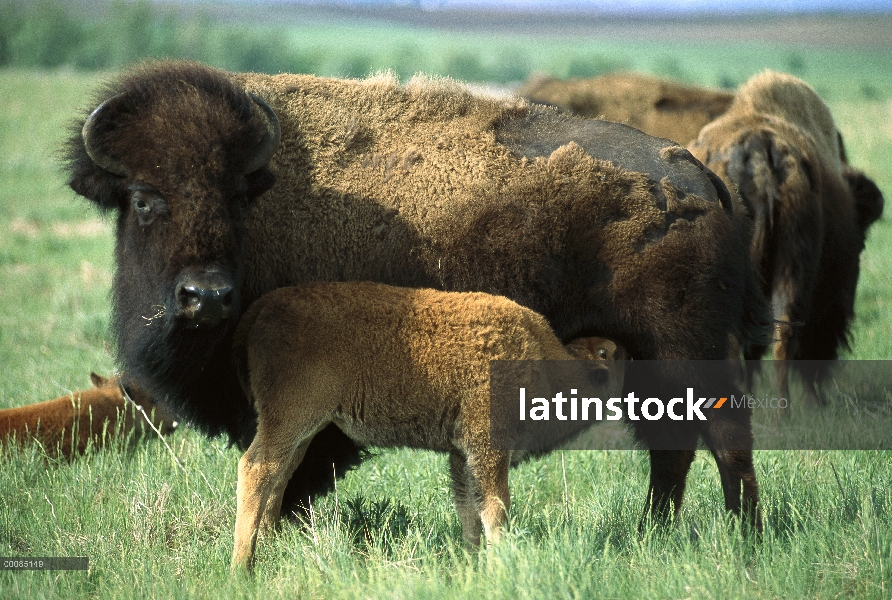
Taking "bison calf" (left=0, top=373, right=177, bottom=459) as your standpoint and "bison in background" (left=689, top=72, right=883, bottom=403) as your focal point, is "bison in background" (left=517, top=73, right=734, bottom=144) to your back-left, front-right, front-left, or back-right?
front-left

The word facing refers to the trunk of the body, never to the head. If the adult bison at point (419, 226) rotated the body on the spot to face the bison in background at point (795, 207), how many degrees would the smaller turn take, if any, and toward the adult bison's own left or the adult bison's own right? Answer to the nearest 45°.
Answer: approximately 135° to the adult bison's own right

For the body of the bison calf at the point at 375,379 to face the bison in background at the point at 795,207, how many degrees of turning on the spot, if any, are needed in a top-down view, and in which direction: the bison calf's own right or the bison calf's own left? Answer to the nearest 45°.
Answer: approximately 45° to the bison calf's own left

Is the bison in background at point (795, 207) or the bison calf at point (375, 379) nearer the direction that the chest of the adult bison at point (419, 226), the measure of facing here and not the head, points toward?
the bison calf

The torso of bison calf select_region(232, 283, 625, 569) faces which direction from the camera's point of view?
to the viewer's right

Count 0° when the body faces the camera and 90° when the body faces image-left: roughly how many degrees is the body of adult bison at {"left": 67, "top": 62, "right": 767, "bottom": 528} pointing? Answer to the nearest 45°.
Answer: approximately 90°

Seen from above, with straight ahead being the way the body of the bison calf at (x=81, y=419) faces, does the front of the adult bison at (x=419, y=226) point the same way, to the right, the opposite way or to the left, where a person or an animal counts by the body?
the opposite way

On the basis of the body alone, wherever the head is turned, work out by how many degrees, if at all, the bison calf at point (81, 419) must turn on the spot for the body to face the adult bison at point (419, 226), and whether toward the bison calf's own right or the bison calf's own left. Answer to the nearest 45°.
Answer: approximately 45° to the bison calf's own right

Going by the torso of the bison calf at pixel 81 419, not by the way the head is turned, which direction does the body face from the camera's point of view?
to the viewer's right
